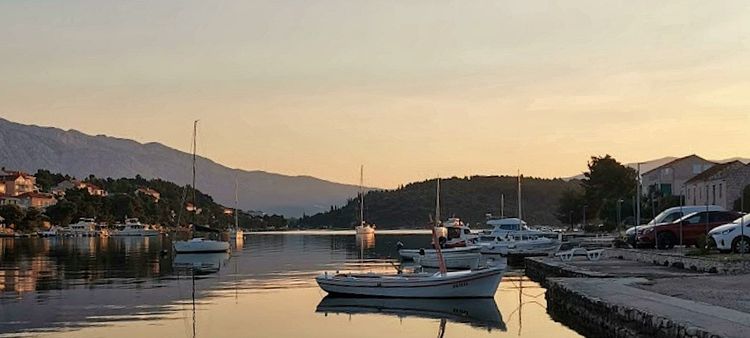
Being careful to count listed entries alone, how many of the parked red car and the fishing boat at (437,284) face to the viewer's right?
1

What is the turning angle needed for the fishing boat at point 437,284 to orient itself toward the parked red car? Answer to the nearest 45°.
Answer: approximately 45° to its left

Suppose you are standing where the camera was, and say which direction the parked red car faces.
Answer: facing the viewer and to the left of the viewer

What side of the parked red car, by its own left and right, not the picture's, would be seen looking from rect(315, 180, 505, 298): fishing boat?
front
